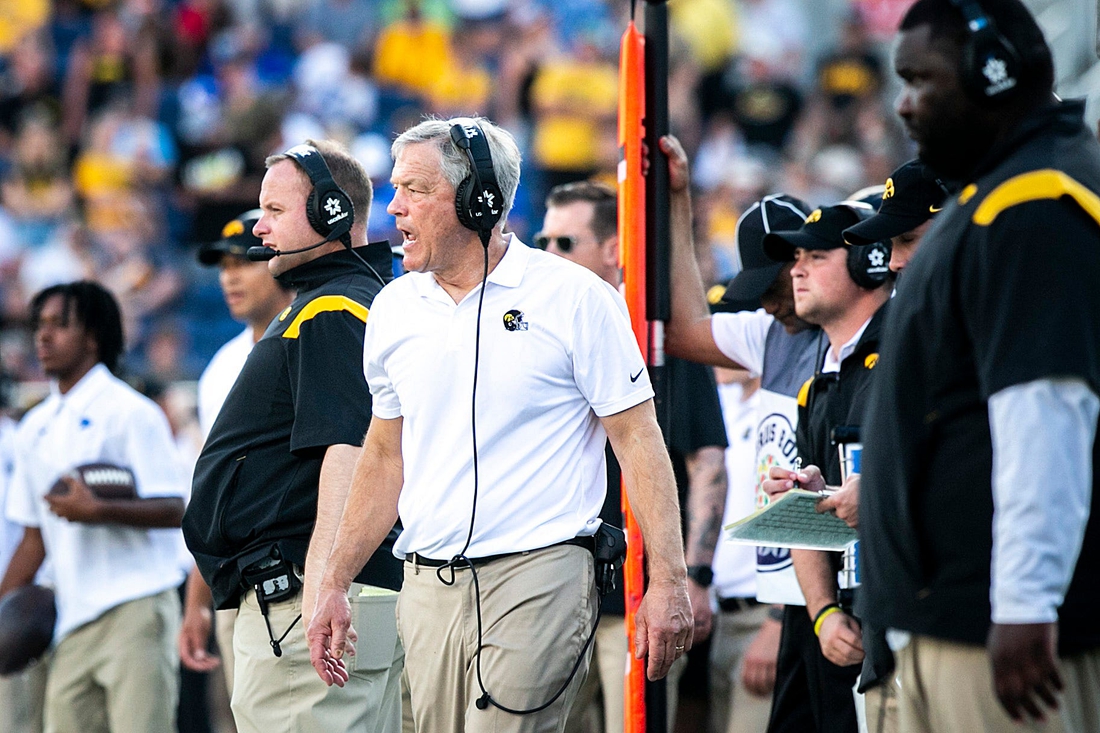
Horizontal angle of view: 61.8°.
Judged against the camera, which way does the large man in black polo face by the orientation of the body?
to the viewer's left

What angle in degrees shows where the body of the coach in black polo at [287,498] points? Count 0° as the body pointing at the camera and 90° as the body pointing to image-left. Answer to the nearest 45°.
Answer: approximately 90°

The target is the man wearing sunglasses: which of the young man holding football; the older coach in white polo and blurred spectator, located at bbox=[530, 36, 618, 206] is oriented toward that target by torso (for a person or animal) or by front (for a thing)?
the blurred spectator

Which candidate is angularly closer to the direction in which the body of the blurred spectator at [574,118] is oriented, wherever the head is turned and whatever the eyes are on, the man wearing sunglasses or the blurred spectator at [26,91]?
the man wearing sunglasses

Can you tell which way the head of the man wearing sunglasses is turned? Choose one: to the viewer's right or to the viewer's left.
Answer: to the viewer's left

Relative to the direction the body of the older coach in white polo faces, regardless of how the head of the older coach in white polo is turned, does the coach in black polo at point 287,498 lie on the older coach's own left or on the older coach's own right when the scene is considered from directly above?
on the older coach's own right

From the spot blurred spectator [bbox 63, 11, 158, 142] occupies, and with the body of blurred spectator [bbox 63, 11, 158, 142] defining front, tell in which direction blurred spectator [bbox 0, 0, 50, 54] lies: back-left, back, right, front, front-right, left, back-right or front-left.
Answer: back-right

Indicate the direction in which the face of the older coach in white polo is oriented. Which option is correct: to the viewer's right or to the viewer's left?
to the viewer's left

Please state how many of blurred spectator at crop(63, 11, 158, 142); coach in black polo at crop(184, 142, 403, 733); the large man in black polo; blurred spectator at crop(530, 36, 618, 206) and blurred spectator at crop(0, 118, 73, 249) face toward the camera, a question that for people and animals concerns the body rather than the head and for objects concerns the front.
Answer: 3

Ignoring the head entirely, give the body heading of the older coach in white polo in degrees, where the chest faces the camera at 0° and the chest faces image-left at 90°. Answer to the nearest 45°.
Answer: approximately 45°
